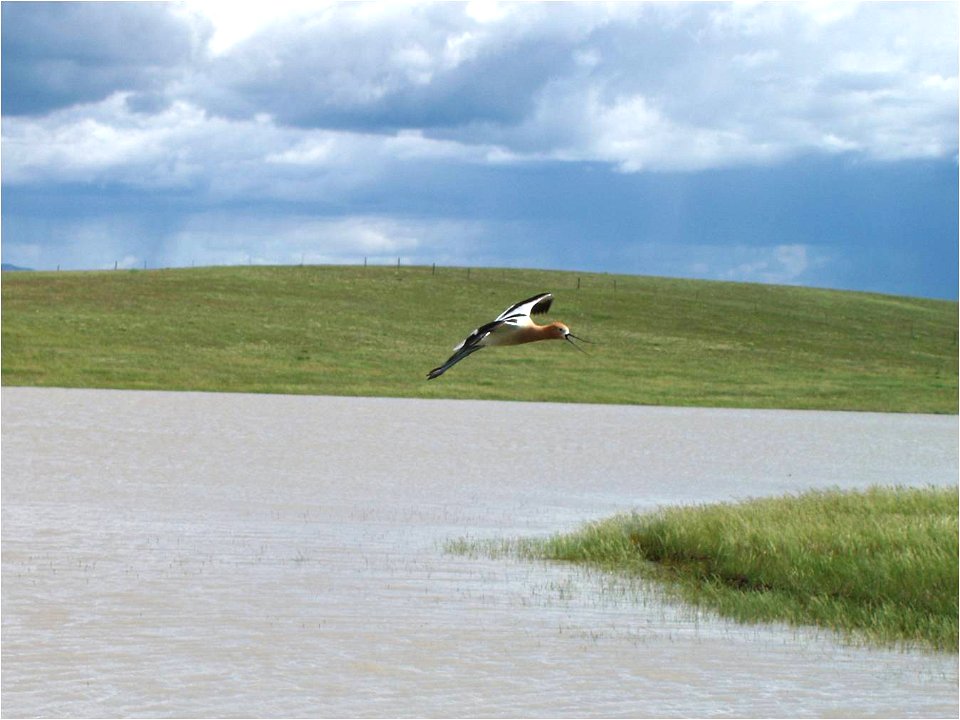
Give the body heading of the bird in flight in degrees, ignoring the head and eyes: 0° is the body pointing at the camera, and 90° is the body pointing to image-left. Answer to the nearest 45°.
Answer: approximately 270°
